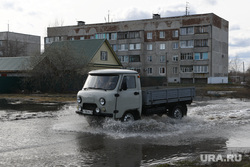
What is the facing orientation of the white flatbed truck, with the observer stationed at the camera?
facing the viewer and to the left of the viewer

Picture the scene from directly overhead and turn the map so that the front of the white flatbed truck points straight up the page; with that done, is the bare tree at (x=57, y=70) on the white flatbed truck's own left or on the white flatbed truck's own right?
on the white flatbed truck's own right
